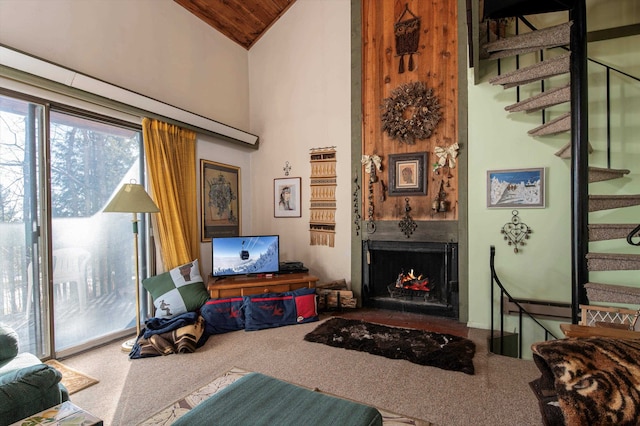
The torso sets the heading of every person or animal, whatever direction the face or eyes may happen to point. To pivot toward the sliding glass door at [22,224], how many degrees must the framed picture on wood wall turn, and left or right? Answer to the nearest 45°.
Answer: approximately 45° to its right

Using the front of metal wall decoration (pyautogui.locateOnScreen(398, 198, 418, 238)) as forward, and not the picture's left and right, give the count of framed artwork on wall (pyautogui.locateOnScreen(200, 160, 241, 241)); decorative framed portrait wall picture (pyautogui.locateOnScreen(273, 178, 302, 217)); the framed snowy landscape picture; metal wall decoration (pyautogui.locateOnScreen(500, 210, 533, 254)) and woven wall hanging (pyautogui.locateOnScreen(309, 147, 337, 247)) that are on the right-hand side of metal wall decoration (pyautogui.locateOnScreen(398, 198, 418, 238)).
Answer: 3

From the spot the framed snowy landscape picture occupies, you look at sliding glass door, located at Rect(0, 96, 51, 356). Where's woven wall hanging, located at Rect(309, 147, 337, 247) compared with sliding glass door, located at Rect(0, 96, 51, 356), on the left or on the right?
right

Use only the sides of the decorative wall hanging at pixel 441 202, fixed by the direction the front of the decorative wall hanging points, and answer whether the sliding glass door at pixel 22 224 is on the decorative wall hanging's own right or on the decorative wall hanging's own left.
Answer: on the decorative wall hanging's own right

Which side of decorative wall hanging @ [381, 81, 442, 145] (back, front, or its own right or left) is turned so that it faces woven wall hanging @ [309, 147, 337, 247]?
right

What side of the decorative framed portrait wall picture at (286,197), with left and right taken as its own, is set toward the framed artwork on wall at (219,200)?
right

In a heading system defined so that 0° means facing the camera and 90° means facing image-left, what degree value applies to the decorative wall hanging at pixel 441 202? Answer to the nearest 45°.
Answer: approximately 0°

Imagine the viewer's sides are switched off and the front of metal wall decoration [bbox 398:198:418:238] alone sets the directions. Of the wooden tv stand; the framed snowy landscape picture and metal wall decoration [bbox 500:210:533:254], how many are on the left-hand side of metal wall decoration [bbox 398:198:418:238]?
2
